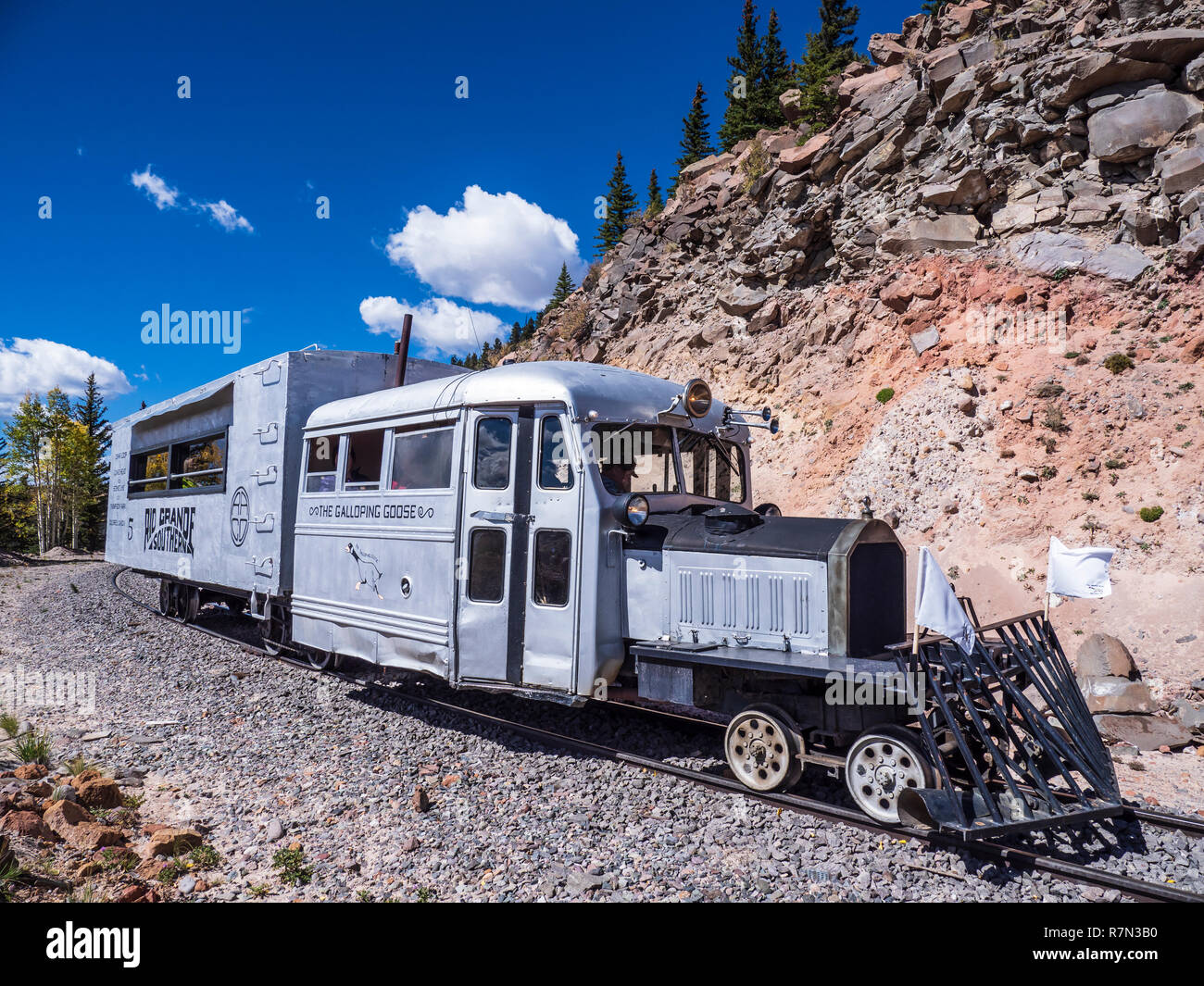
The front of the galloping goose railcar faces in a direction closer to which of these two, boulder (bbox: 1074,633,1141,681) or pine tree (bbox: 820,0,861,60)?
the boulder

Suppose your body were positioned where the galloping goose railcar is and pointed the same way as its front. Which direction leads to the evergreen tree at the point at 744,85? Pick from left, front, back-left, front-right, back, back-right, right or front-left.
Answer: back-left

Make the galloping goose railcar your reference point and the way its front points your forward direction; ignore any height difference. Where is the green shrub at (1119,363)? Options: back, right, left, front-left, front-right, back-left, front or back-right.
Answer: left

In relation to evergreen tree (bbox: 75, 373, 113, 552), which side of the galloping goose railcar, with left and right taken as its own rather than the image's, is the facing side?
back

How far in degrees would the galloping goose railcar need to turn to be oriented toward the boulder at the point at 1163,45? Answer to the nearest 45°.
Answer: approximately 90° to its left

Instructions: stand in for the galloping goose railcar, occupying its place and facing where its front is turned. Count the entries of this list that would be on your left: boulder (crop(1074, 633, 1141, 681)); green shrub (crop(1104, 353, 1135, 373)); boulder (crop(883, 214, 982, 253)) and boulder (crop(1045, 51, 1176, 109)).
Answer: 4

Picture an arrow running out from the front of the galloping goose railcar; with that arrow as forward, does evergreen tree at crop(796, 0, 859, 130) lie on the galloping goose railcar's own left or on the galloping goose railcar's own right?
on the galloping goose railcar's own left

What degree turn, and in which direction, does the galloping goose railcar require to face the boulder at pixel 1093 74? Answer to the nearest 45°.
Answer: approximately 90° to its left

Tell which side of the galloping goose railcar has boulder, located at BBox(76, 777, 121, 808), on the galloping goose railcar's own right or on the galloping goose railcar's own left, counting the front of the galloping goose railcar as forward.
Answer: on the galloping goose railcar's own right

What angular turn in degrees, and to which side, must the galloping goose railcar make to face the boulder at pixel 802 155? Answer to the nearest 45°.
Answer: approximately 135° to its left

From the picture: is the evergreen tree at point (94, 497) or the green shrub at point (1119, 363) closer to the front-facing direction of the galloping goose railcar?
the green shrub

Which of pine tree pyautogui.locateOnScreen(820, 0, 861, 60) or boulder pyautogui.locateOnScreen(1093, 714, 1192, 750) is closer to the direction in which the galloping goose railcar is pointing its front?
the boulder

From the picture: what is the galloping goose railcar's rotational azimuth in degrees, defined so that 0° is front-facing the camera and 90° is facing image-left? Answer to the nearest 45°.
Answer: approximately 315°
